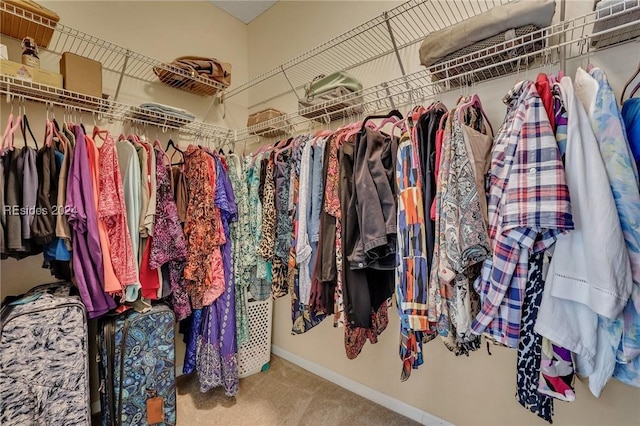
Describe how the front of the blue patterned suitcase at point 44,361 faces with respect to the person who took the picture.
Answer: facing the viewer

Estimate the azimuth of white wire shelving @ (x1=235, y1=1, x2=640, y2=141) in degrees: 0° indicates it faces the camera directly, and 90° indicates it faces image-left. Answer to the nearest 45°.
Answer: approximately 45°

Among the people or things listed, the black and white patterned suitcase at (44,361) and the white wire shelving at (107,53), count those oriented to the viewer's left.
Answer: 0

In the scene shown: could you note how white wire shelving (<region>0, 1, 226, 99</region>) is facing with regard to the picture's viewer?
facing the viewer and to the right of the viewer

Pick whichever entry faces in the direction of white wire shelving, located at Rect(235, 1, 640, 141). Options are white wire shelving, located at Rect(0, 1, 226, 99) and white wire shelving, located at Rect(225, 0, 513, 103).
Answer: white wire shelving, located at Rect(0, 1, 226, 99)

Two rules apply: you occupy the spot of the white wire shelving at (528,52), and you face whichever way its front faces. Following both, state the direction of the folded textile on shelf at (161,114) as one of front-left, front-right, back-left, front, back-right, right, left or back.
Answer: front-right

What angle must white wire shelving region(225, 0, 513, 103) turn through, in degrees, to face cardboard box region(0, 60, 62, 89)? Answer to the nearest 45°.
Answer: approximately 45° to its right

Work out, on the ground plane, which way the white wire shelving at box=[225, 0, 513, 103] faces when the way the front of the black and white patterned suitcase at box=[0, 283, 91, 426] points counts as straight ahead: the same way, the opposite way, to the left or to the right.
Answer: to the right

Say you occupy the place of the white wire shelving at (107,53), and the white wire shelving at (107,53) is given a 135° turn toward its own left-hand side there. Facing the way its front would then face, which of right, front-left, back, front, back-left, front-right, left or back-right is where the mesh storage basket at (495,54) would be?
back-right

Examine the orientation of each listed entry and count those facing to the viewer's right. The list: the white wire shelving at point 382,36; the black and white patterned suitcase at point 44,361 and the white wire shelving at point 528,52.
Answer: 0
